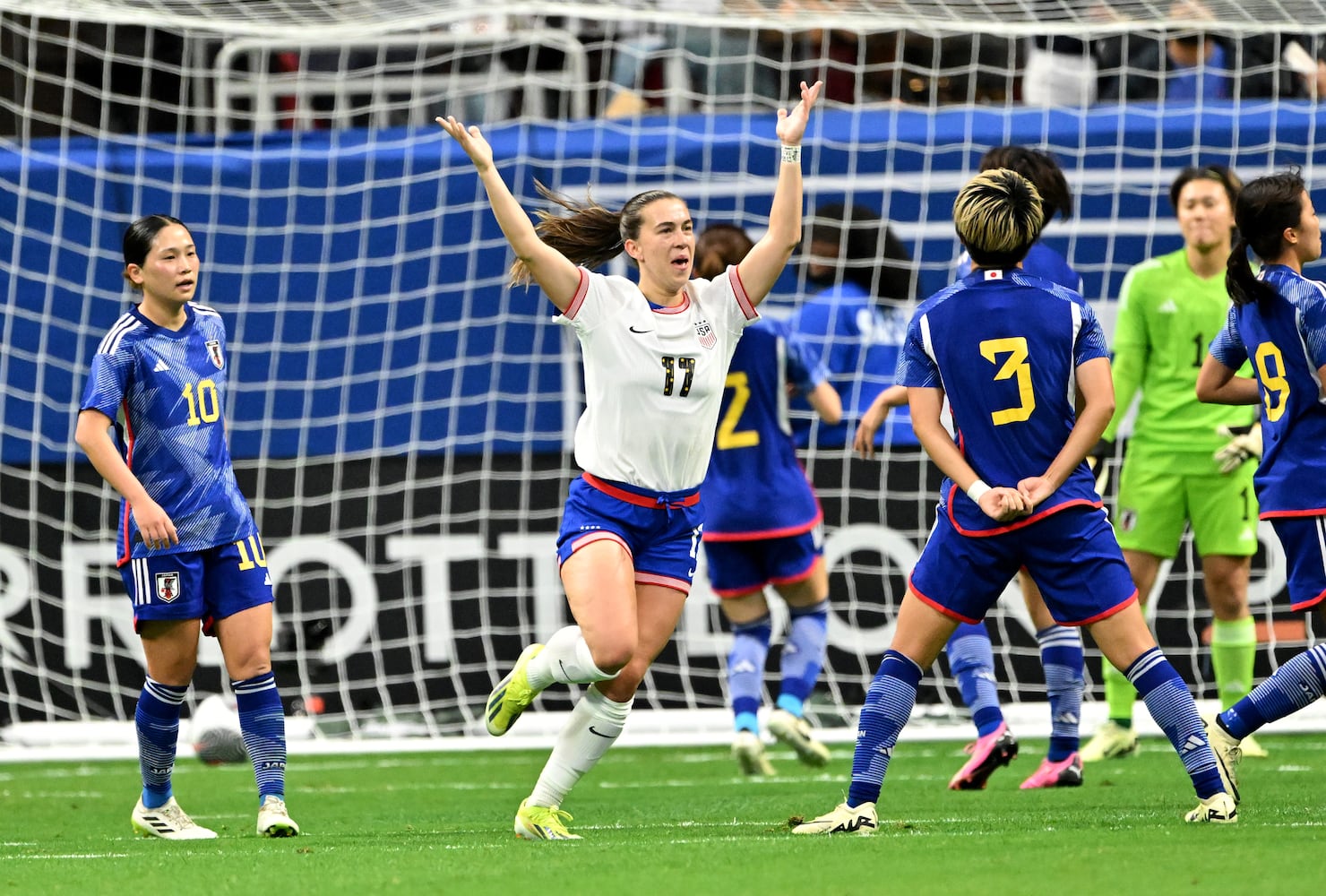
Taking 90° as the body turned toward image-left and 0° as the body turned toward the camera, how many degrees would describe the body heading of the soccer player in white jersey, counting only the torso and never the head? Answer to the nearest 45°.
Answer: approximately 315°

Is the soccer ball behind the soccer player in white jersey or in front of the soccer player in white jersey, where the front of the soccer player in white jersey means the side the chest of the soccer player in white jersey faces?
behind
